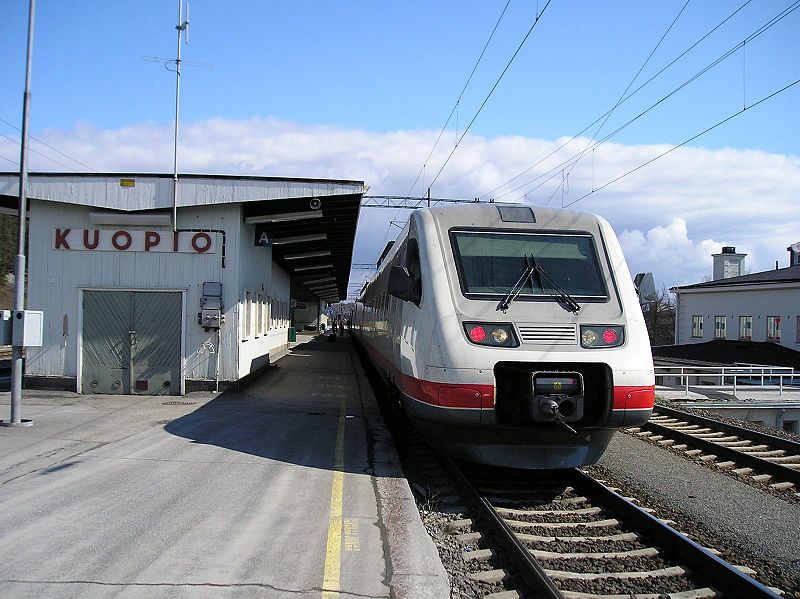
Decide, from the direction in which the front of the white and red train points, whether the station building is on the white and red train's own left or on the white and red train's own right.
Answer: on the white and red train's own right

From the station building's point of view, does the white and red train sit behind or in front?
in front

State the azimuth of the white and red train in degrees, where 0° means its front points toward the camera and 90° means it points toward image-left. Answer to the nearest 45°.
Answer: approximately 0°

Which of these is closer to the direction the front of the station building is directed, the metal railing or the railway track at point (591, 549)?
the railway track

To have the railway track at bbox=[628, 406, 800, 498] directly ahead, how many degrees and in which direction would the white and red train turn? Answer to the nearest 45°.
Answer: approximately 45° to its left

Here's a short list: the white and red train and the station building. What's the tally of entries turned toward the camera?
2

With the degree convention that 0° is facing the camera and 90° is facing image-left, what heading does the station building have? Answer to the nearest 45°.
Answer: approximately 0°
